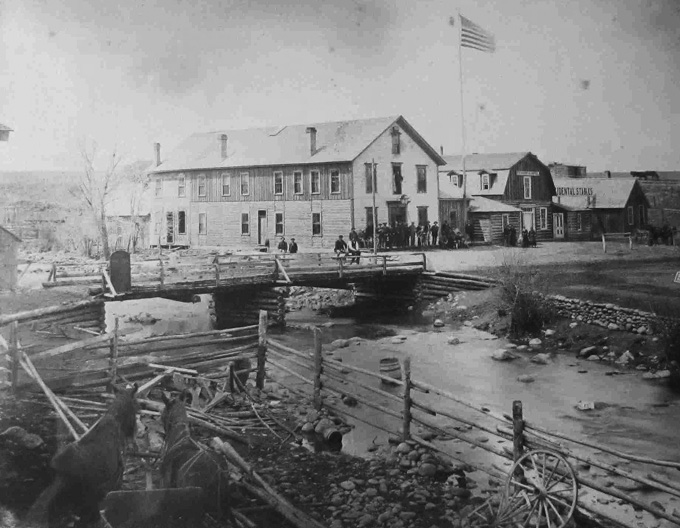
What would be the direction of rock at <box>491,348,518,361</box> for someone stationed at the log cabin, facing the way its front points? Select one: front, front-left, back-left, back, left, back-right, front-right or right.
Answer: front-right

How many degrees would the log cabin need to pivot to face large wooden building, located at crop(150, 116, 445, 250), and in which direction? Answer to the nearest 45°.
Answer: approximately 135° to its right

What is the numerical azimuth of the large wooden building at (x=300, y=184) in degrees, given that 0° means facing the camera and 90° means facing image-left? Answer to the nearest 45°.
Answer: approximately 315°

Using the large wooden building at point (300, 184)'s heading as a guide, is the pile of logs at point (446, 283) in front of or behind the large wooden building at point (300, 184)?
in front

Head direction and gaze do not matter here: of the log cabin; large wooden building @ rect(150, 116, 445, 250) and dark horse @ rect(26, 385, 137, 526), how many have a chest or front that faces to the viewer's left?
0

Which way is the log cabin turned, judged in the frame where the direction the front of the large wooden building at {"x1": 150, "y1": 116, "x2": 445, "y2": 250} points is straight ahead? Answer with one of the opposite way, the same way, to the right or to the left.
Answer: the same way

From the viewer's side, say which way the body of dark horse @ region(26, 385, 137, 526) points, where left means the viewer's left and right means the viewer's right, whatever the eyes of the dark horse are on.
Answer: facing away from the viewer and to the right of the viewer

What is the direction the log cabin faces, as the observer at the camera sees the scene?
facing the viewer and to the right of the viewer

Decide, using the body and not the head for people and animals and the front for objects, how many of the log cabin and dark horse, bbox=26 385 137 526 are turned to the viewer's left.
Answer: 0

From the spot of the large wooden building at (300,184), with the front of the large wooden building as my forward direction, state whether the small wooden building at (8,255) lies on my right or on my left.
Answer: on my right

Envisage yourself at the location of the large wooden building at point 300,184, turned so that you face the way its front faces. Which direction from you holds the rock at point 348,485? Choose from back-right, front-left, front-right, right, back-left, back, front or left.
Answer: front-right

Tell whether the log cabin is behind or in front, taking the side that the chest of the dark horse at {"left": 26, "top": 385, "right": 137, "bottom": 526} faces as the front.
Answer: in front

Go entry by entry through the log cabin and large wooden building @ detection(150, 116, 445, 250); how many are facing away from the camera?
0
